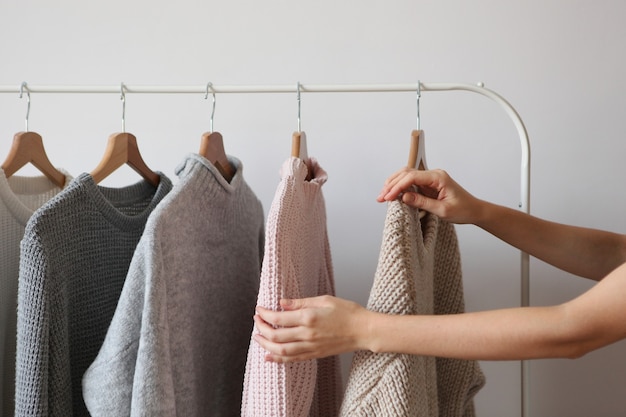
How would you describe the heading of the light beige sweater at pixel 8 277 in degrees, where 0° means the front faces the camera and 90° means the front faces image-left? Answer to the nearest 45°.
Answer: approximately 315°

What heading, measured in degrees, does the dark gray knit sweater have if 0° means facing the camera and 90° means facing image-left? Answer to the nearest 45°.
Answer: approximately 315°
